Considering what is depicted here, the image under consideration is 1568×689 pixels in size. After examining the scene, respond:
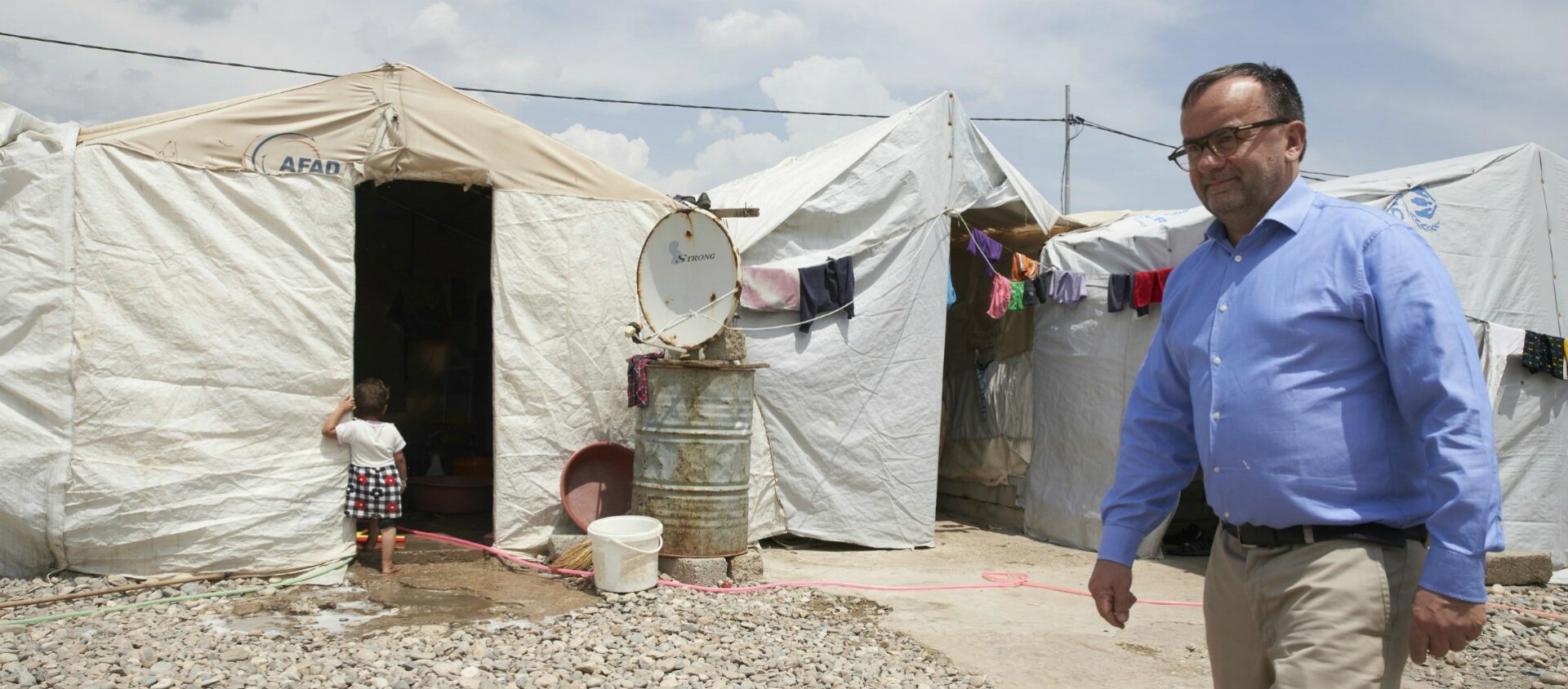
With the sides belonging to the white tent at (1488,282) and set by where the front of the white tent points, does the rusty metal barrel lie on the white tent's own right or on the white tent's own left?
on the white tent's own right

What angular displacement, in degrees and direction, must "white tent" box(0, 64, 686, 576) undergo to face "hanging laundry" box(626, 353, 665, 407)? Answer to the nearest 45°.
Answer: approximately 90° to its left

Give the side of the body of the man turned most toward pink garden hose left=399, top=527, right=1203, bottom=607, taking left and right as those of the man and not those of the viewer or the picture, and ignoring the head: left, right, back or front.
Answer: right

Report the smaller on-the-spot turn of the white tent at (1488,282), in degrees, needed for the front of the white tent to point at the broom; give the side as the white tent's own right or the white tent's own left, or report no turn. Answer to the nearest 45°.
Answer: approximately 45° to the white tent's own right

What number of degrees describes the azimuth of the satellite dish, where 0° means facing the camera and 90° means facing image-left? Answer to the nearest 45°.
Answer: approximately 0°

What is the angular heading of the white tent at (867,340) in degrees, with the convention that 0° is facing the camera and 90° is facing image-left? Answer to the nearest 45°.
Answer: approximately 0°

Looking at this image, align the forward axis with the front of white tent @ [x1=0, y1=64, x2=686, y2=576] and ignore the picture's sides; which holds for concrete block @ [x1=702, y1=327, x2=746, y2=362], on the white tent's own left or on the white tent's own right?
on the white tent's own left

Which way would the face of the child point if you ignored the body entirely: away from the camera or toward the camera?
away from the camera

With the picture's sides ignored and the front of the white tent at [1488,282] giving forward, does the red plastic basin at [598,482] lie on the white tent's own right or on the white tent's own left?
on the white tent's own right

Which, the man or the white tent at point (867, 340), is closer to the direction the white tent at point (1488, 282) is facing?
the man
